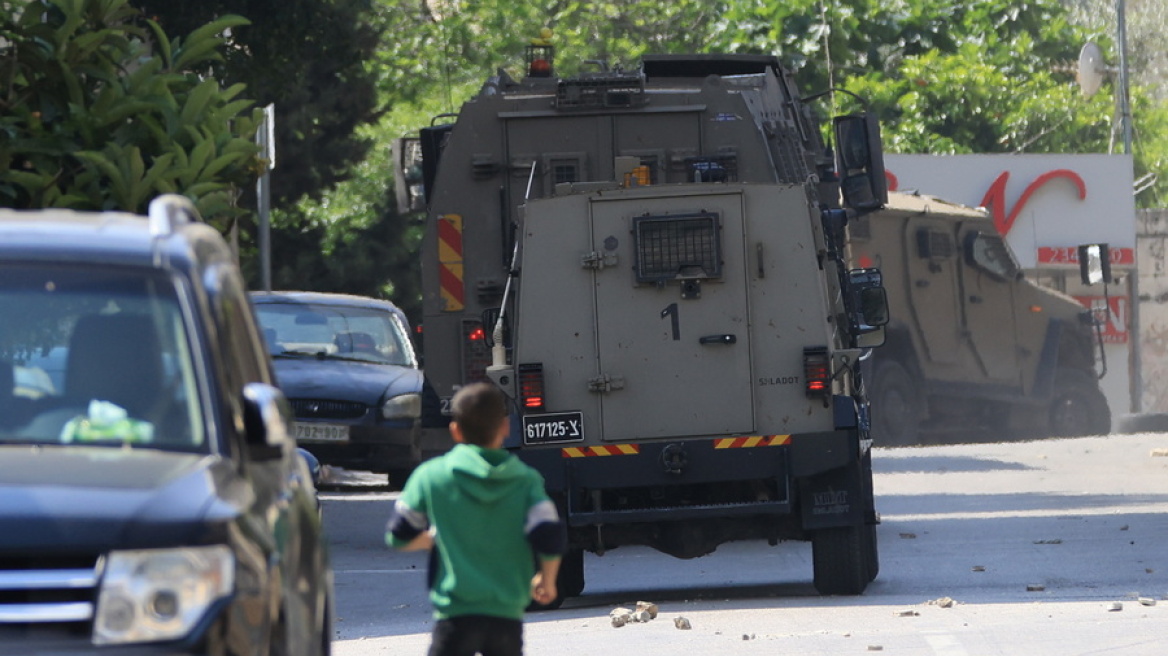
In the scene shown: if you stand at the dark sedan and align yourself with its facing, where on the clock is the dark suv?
The dark suv is roughly at 12 o'clock from the dark sedan.

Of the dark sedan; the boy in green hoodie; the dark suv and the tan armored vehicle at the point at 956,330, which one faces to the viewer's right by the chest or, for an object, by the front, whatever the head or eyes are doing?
the tan armored vehicle

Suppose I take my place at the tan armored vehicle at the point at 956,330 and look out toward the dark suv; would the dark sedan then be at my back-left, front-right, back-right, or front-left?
front-right

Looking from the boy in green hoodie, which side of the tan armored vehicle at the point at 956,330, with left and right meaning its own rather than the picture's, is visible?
right

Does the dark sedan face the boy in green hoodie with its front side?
yes

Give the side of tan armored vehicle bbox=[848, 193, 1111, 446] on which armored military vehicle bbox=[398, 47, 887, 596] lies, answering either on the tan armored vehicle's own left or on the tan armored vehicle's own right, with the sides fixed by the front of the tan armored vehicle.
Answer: on the tan armored vehicle's own right

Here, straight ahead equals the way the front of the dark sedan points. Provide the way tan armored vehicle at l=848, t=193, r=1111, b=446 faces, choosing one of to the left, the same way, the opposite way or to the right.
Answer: to the left

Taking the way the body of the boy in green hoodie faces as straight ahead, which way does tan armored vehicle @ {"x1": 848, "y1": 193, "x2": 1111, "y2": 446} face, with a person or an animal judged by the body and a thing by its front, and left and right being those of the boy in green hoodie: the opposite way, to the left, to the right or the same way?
to the right

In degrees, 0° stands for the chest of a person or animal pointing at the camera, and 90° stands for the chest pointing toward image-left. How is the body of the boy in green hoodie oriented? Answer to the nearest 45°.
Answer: approximately 180°

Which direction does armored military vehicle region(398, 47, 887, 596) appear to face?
away from the camera

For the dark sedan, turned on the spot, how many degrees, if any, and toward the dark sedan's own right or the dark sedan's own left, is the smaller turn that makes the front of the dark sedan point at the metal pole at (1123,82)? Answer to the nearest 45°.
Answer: approximately 135° to the dark sedan's own left

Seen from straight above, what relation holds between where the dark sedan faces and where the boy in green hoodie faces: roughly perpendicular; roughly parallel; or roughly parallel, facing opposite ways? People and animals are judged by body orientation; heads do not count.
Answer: roughly parallel, facing opposite ways

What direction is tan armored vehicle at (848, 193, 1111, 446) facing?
to the viewer's right

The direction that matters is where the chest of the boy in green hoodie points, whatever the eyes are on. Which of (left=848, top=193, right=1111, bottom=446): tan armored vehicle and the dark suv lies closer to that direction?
the tan armored vehicle

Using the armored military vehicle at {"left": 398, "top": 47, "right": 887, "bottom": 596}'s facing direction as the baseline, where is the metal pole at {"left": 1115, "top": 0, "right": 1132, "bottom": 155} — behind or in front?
in front

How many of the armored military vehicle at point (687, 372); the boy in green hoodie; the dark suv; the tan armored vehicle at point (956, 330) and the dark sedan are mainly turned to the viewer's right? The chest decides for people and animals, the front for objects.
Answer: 1
